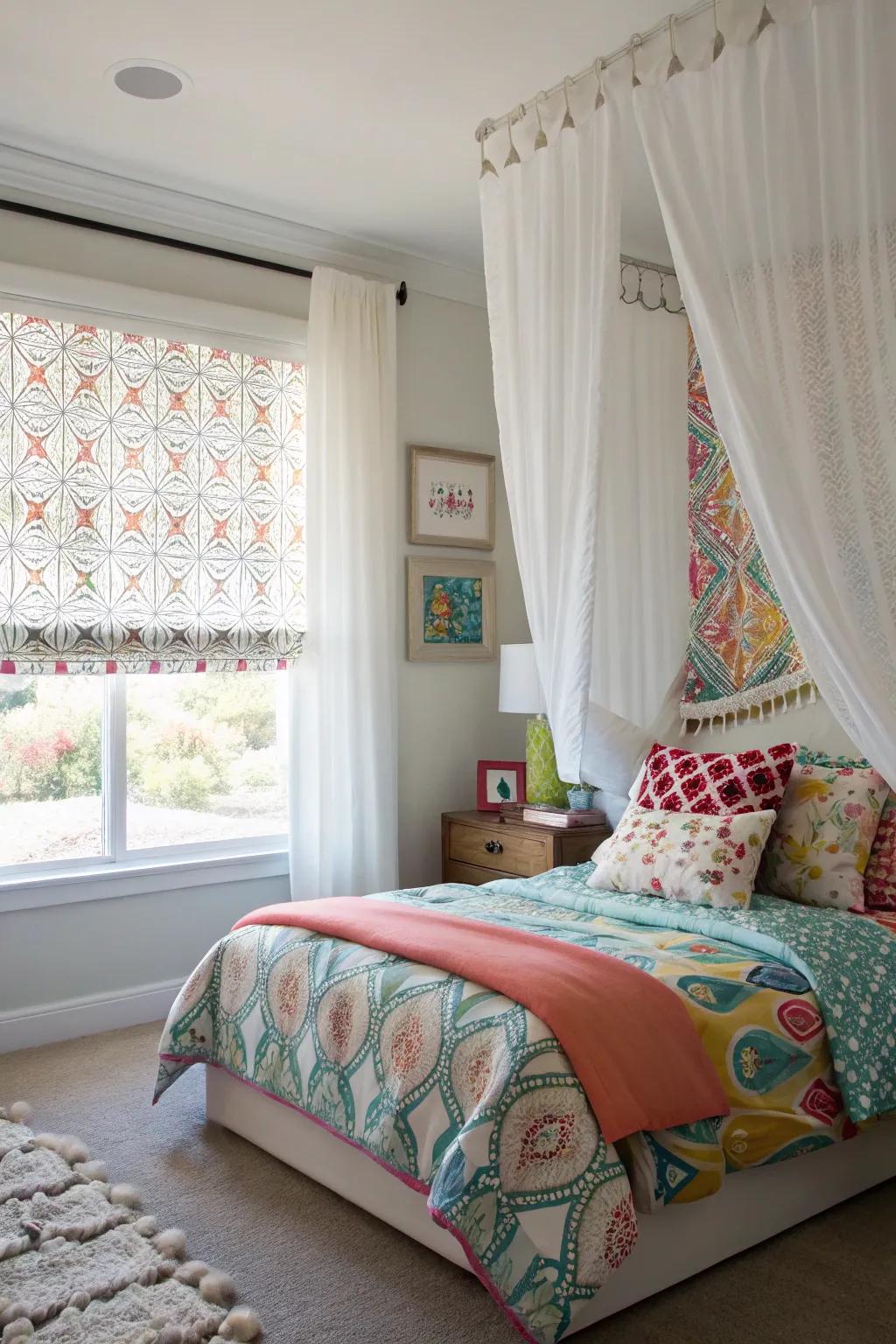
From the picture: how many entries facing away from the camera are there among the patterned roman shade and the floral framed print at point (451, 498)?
0

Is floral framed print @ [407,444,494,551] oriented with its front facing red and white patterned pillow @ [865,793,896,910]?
yes

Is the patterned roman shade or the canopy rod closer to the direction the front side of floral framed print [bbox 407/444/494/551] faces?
the canopy rod

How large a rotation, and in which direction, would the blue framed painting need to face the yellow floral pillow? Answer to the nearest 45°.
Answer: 0° — it already faces it

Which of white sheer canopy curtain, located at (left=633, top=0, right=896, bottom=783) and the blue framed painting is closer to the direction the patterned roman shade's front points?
the white sheer canopy curtain

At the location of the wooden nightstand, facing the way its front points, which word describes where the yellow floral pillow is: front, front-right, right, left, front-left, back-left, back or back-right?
left

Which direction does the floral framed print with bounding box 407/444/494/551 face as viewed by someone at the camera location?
facing the viewer and to the right of the viewer

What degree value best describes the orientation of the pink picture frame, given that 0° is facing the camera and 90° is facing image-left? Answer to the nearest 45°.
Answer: approximately 0°
